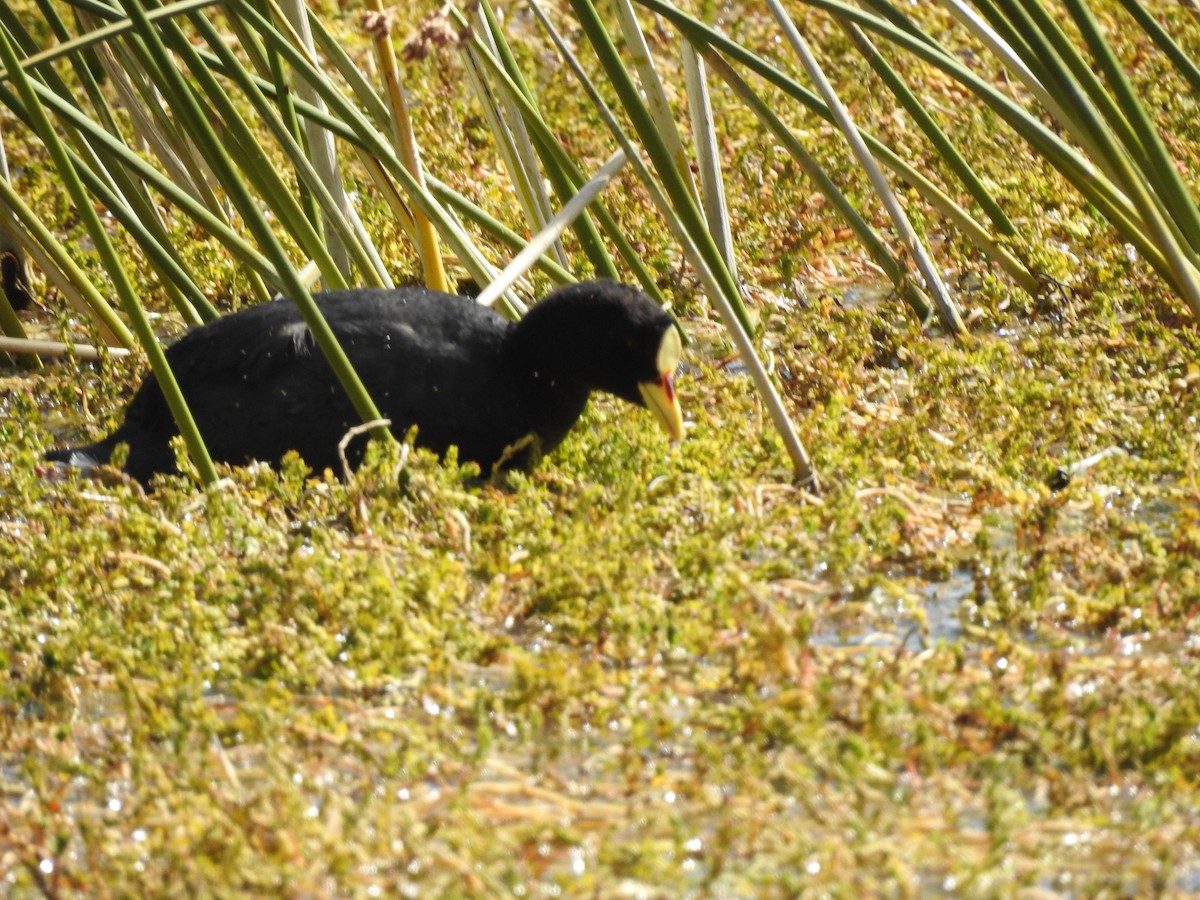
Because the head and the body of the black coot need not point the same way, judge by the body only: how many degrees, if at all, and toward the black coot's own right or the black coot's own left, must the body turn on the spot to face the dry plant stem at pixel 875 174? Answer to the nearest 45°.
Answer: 0° — it already faces it

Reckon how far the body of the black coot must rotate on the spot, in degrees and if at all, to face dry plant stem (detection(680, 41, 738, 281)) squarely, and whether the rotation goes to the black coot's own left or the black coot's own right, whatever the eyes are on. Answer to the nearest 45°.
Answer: approximately 45° to the black coot's own left

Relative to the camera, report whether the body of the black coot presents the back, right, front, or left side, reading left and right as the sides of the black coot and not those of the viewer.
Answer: right
